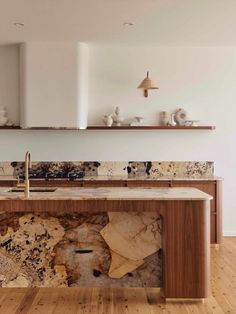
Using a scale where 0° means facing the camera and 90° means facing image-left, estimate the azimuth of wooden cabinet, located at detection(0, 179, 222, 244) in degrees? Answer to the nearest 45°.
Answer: approximately 0°

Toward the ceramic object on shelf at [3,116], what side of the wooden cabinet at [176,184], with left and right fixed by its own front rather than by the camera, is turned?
right

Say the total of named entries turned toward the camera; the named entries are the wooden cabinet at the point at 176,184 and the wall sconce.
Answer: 2

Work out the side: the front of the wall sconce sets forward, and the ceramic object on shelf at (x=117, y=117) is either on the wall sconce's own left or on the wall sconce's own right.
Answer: on the wall sconce's own right

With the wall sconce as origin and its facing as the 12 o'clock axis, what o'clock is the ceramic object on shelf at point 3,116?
The ceramic object on shelf is roughly at 3 o'clock from the wall sconce.
